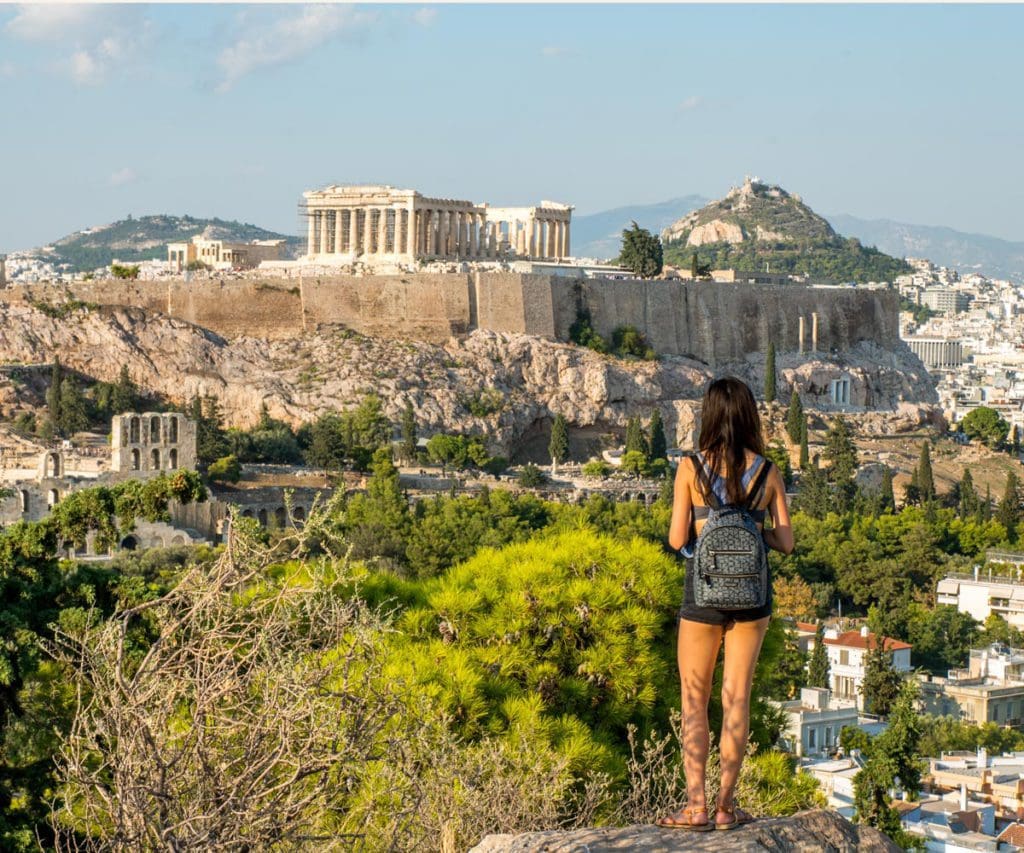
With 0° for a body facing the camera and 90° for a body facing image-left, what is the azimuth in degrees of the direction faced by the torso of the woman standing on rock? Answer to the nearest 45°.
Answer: approximately 180°

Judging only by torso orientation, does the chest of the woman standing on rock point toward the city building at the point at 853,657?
yes

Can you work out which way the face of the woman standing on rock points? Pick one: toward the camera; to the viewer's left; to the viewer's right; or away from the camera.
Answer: away from the camera

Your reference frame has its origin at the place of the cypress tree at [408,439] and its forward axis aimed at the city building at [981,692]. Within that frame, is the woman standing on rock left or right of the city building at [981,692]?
right

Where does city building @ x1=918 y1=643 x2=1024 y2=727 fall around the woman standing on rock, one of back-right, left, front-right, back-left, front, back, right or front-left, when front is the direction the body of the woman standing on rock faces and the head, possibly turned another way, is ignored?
front

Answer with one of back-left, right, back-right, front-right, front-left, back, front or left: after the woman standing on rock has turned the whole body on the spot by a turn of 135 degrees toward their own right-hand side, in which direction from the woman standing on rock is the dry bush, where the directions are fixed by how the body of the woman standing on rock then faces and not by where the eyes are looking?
back-right

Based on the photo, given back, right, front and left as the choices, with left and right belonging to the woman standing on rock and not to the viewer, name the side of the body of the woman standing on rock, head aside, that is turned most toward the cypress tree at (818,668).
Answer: front

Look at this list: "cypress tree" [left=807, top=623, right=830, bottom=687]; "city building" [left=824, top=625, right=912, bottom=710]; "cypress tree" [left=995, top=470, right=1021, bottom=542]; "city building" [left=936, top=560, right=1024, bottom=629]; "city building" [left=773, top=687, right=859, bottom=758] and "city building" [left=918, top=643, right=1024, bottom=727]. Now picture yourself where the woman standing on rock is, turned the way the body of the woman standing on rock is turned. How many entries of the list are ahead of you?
6

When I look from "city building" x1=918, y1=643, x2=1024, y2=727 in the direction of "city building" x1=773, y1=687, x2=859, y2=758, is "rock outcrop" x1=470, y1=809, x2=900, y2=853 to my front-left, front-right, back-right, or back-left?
front-left

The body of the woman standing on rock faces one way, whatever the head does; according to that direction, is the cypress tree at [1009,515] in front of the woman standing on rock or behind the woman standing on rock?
in front

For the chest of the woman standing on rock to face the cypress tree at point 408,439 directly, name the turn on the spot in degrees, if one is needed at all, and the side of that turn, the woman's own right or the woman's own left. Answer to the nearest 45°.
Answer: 0° — they already face it

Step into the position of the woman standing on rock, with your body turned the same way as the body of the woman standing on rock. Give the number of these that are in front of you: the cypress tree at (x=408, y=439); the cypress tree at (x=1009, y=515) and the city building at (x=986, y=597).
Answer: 3

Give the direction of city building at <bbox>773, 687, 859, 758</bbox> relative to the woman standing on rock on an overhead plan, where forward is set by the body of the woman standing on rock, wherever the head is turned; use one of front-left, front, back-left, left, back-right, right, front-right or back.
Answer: front
